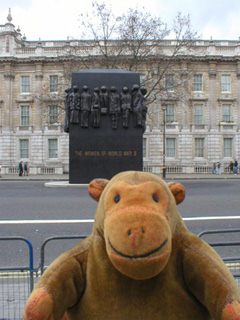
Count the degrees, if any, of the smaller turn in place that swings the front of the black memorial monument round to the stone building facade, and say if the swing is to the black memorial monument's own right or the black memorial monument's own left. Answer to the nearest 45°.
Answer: approximately 180°

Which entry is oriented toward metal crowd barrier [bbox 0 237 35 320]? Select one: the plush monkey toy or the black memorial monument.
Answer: the black memorial monument

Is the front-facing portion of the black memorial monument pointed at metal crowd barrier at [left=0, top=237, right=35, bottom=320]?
yes

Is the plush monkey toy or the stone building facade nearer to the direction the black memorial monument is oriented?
the plush monkey toy

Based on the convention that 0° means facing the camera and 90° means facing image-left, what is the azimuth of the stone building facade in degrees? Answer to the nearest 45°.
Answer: approximately 0°

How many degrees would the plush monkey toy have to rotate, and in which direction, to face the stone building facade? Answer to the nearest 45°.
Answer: approximately 180°

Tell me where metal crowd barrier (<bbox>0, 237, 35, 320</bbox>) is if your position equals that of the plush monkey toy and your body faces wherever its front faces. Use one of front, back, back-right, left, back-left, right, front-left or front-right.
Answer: back-right

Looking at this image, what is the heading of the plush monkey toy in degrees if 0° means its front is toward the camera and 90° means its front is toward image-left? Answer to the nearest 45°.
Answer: approximately 0°

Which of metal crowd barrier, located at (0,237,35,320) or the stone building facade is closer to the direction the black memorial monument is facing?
the metal crowd barrier

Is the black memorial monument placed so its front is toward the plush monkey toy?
yes
